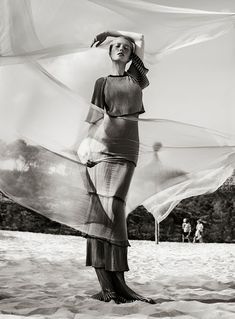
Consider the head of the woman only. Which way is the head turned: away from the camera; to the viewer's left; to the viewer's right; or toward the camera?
toward the camera

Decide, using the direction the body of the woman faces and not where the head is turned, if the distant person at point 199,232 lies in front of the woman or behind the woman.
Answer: behind

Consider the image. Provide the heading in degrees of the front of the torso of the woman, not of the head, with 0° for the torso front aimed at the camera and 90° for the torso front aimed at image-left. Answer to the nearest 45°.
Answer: approximately 0°

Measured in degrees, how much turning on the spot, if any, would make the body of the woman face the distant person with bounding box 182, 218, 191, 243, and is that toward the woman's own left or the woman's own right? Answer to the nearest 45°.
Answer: approximately 180°
